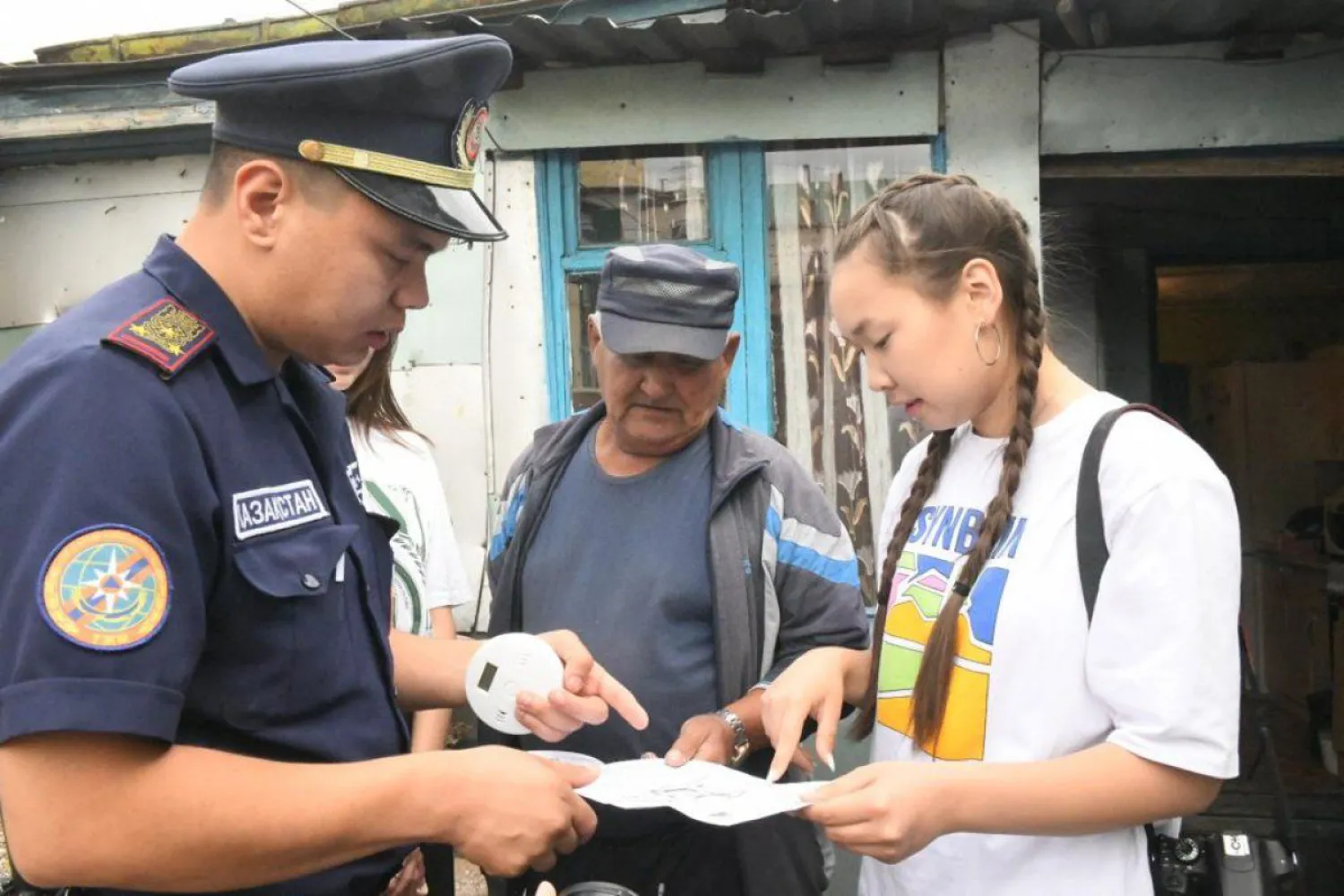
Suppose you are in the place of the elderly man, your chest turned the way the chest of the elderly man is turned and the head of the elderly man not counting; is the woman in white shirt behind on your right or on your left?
on your right

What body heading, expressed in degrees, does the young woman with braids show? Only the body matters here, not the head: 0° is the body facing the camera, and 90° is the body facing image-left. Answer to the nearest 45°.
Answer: approximately 45°

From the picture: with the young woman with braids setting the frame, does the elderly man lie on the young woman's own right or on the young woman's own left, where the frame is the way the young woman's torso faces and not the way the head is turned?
on the young woman's own right

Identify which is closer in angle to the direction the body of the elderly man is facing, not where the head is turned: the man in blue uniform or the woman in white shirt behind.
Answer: the man in blue uniform

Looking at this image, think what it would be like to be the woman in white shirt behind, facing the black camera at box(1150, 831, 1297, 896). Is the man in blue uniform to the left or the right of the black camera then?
right

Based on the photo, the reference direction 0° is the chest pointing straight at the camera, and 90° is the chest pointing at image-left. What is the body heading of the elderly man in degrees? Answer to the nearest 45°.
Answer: approximately 0°

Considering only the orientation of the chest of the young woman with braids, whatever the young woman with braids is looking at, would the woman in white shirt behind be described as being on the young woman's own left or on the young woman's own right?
on the young woman's own right

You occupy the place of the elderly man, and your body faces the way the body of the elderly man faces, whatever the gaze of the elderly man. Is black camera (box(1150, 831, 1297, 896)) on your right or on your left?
on your left
